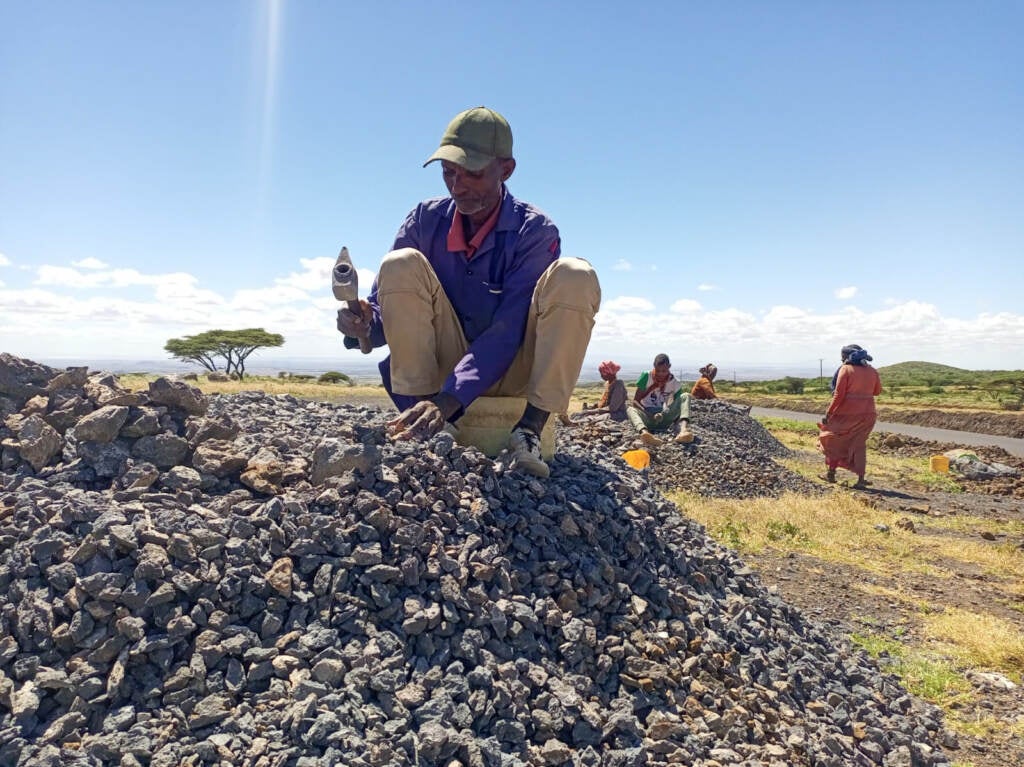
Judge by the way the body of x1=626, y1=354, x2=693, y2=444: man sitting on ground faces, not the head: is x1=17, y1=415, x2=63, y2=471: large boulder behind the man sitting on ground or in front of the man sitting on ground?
in front

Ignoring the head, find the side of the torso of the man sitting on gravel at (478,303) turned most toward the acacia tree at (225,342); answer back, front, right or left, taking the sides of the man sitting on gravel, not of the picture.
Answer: back

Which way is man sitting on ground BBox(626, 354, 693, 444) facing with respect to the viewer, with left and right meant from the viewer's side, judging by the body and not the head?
facing the viewer

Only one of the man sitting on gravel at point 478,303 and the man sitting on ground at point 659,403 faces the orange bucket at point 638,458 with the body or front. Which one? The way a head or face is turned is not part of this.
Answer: the man sitting on ground

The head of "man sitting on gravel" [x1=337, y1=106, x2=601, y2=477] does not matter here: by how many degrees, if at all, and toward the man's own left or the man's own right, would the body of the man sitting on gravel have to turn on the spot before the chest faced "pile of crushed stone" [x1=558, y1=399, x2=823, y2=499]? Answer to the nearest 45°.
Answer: approximately 135° to the man's own left

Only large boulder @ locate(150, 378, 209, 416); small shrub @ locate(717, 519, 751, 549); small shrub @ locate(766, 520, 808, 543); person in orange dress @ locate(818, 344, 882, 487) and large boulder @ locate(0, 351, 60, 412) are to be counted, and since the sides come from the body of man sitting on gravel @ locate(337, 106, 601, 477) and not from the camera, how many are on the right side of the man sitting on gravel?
2

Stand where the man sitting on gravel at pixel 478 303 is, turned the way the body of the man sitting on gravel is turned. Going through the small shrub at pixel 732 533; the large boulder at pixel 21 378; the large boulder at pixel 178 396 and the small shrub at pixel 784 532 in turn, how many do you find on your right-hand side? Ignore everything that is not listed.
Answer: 2

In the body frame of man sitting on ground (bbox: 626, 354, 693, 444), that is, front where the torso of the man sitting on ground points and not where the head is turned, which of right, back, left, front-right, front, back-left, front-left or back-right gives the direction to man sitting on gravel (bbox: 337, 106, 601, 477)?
front

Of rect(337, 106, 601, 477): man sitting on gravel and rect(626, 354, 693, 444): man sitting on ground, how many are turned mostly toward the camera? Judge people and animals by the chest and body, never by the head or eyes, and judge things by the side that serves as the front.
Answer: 2

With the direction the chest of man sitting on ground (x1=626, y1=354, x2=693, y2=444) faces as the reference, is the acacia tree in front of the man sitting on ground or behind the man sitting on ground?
behind

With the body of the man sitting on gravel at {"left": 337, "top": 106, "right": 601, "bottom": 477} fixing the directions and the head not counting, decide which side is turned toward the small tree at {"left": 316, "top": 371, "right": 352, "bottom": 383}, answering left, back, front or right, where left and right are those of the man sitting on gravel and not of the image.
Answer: back

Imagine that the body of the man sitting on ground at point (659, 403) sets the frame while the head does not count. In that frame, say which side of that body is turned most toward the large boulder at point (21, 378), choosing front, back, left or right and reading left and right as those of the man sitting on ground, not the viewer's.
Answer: front
